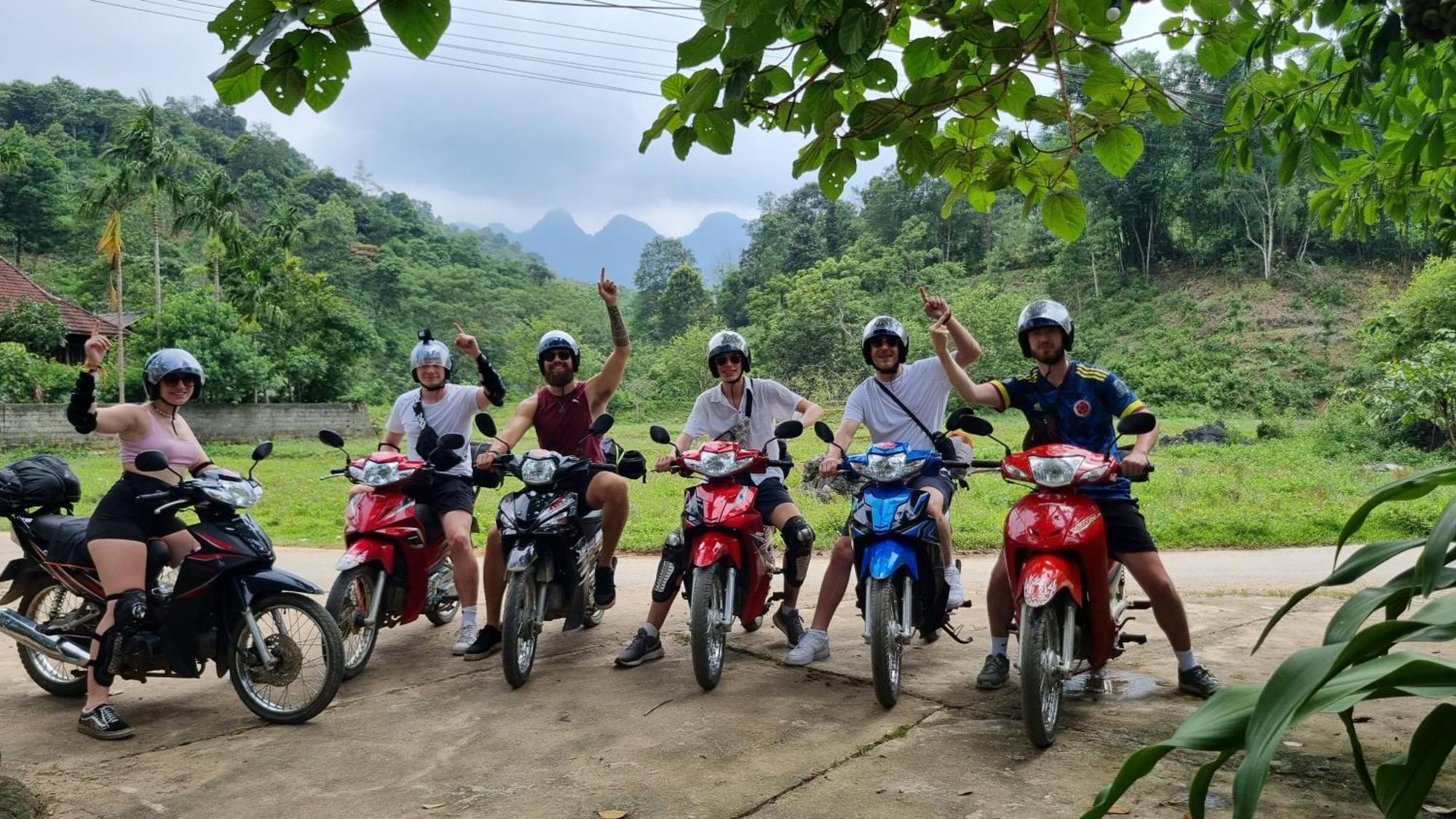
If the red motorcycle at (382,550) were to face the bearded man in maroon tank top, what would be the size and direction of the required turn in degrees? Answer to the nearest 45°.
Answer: approximately 135° to its left

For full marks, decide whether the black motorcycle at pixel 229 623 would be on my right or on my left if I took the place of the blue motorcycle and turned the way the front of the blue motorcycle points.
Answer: on my right

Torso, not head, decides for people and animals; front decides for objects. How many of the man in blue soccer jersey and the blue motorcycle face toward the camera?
2

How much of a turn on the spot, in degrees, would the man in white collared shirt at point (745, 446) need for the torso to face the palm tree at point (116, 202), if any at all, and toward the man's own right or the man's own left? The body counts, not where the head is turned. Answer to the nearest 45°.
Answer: approximately 135° to the man's own right

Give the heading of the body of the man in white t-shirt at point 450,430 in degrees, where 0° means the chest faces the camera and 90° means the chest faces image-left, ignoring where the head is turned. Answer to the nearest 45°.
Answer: approximately 0°

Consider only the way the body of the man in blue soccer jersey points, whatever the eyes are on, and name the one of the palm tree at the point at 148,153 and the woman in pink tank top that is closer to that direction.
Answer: the woman in pink tank top

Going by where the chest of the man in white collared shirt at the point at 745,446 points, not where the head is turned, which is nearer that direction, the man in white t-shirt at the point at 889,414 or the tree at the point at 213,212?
the man in white t-shirt
